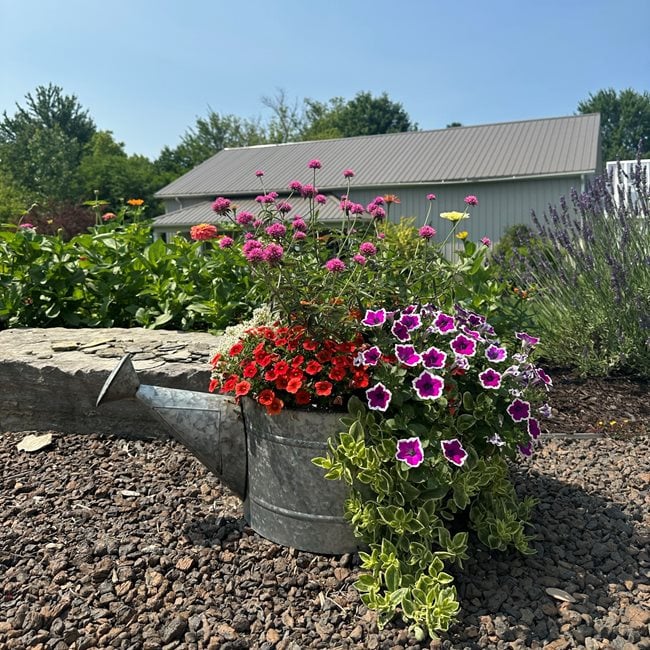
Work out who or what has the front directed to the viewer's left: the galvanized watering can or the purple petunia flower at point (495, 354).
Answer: the galvanized watering can

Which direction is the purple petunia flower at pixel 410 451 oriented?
toward the camera

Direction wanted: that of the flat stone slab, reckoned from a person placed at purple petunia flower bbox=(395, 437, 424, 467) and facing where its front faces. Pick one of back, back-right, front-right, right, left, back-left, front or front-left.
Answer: back-right

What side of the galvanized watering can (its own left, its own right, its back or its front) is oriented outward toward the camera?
left

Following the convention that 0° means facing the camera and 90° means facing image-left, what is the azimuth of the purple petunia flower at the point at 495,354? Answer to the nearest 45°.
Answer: approximately 0°

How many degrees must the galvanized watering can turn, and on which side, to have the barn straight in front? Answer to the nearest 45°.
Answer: approximately 90° to its right

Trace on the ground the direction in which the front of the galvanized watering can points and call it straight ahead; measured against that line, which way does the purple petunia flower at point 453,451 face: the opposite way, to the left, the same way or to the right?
to the left

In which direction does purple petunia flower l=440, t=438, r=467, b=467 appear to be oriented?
toward the camera
